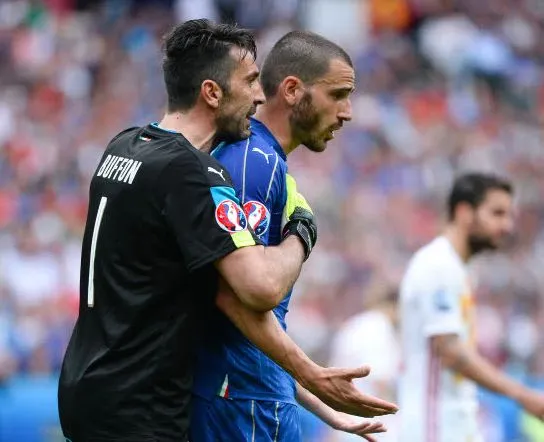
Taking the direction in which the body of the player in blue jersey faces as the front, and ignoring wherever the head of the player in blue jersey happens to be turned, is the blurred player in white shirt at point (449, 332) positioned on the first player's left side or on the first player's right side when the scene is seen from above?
on the first player's left side

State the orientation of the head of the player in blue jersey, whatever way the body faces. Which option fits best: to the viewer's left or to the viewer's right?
to the viewer's right

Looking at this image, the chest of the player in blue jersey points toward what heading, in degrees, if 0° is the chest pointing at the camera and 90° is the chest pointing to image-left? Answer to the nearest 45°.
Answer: approximately 270°
